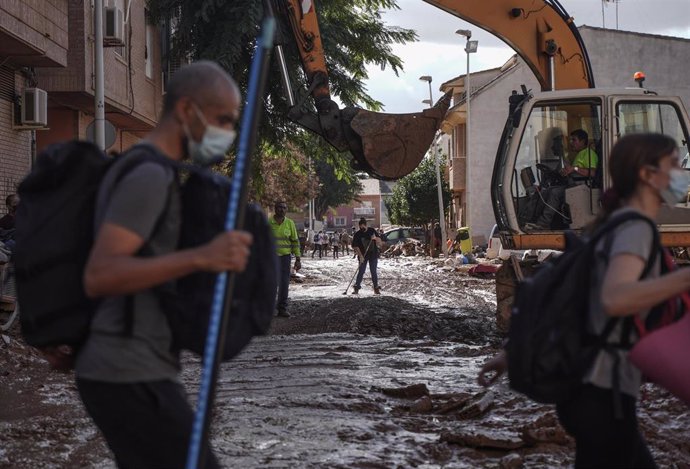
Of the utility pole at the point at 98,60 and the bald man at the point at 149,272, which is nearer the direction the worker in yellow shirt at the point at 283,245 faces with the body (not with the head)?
the bald man

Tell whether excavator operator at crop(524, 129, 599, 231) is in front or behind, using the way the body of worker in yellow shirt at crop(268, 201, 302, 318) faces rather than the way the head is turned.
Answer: in front

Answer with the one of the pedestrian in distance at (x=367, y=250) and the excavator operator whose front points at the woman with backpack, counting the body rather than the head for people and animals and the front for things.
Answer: the pedestrian in distance

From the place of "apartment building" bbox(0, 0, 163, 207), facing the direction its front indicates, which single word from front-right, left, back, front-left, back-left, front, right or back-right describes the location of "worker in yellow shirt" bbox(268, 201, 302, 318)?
front

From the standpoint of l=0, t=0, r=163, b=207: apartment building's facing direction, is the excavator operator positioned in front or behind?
in front

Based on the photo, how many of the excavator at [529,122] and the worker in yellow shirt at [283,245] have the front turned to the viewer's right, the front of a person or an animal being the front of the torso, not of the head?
0

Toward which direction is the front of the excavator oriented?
to the viewer's left

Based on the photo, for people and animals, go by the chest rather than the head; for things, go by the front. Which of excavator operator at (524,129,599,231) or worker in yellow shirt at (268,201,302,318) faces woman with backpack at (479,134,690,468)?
the worker in yellow shirt

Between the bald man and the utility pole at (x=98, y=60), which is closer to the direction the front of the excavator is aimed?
the utility pole

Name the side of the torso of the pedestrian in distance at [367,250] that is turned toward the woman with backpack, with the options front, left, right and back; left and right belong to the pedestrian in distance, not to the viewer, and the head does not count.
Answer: front

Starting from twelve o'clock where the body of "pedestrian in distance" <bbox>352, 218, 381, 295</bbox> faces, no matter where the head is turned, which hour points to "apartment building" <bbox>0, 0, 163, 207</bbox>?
The apartment building is roughly at 2 o'clock from the pedestrian in distance.

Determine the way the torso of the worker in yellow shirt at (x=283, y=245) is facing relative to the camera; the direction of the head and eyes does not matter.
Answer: toward the camera
